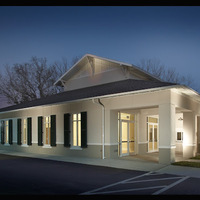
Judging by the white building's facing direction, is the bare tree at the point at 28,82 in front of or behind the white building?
behind
